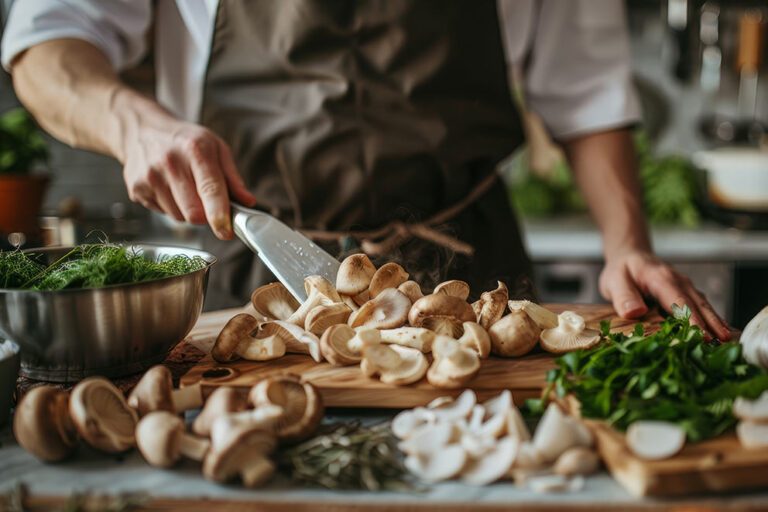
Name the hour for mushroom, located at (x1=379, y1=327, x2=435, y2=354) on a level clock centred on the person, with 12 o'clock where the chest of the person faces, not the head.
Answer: The mushroom is roughly at 12 o'clock from the person.

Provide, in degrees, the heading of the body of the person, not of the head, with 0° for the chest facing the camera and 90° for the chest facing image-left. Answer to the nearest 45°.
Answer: approximately 0°

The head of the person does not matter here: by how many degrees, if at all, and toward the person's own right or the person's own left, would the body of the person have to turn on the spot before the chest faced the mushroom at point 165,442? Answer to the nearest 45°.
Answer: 0° — they already face it

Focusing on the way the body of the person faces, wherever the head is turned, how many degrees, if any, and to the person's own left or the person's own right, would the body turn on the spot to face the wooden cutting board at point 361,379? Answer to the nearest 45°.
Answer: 0° — they already face it
